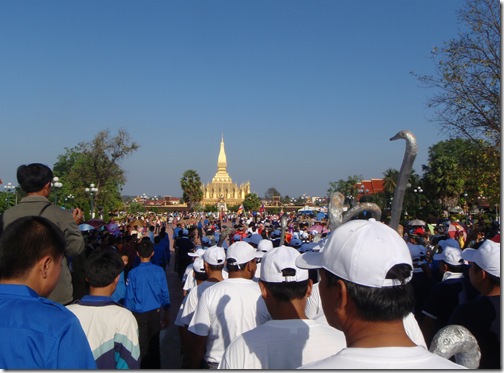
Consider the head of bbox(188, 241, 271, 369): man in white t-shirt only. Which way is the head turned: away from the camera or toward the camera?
away from the camera

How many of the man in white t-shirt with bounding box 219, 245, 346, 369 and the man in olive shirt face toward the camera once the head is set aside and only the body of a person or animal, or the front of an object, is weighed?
0

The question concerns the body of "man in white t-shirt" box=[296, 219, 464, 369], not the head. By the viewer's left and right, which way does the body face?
facing away from the viewer and to the left of the viewer

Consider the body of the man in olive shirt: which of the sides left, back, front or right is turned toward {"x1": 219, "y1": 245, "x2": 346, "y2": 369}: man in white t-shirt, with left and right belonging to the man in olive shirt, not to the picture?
right

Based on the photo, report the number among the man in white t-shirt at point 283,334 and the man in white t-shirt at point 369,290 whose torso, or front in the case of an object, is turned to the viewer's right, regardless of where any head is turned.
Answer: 0

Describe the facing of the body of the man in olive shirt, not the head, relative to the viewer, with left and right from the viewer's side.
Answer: facing away from the viewer and to the right of the viewer

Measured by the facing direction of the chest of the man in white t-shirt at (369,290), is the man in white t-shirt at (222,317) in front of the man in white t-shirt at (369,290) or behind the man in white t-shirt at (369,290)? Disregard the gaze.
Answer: in front

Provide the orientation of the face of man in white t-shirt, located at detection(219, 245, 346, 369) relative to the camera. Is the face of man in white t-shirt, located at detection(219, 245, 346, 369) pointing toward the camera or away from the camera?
away from the camera

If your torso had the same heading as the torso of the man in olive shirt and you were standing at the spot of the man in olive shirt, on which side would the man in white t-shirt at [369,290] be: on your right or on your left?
on your right

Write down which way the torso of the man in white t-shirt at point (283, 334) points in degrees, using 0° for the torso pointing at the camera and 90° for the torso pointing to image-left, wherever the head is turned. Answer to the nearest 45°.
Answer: approximately 180°
